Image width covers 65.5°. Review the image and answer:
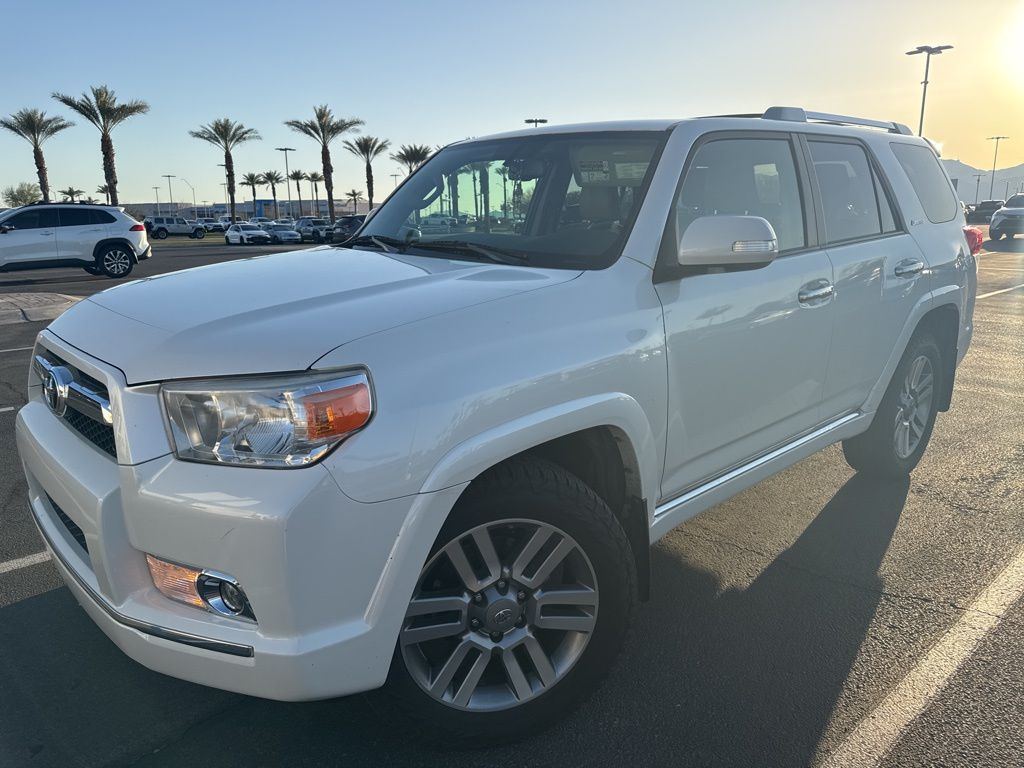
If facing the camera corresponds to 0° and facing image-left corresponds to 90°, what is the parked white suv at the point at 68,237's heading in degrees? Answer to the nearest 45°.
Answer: approximately 90°

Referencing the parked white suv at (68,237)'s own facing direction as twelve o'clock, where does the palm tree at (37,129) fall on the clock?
The palm tree is roughly at 3 o'clock from the parked white suv.

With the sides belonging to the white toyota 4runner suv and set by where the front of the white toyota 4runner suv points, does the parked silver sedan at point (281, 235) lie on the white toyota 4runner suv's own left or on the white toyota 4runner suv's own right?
on the white toyota 4runner suv's own right

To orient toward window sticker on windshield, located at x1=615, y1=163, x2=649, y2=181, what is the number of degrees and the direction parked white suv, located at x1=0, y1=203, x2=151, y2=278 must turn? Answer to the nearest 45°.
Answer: approximately 90° to its left

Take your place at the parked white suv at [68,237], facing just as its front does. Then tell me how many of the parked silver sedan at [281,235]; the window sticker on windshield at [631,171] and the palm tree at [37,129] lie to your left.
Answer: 1

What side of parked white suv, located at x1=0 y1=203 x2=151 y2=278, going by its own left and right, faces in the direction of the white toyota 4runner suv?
left

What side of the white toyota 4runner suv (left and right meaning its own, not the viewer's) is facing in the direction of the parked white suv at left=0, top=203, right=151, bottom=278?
right

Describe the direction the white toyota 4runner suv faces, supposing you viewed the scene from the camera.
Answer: facing the viewer and to the left of the viewer

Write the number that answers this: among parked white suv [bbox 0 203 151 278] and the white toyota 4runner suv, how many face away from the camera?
0

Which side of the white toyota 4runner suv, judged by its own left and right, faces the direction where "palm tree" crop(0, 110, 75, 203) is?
right

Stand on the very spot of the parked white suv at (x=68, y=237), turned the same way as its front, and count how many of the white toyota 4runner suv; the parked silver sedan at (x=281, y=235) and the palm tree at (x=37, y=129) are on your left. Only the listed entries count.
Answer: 1

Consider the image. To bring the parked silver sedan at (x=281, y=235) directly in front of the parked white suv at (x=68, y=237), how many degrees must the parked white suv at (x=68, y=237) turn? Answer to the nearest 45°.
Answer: approximately 135° to its right
